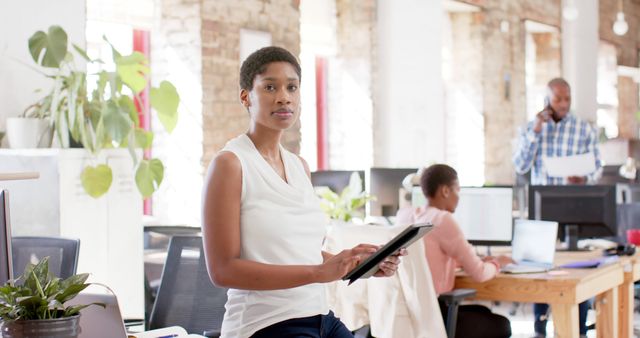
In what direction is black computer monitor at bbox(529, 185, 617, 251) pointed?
away from the camera

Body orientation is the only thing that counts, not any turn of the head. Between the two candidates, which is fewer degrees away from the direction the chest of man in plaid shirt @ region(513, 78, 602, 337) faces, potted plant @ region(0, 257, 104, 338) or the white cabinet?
the potted plant

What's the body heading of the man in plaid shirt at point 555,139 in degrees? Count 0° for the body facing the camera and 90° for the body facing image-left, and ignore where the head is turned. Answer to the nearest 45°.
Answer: approximately 0°

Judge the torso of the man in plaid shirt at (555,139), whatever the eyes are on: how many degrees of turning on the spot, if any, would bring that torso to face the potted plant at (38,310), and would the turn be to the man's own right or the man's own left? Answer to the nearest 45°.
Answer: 0° — they already face it

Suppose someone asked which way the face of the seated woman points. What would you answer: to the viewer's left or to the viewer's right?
to the viewer's right

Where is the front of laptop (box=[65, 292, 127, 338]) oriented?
away from the camera

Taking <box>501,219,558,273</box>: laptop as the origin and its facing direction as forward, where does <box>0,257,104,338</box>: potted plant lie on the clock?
The potted plant is roughly at 11 o'clock from the laptop.

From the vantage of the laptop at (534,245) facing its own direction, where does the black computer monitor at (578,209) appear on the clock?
The black computer monitor is roughly at 5 o'clock from the laptop.

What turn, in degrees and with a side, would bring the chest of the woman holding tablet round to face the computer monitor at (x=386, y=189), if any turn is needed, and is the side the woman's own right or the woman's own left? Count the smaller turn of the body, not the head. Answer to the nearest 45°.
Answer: approximately 135° to the woman's own left

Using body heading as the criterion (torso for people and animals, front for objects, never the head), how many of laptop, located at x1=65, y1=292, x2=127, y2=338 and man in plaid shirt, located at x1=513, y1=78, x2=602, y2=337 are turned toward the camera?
1

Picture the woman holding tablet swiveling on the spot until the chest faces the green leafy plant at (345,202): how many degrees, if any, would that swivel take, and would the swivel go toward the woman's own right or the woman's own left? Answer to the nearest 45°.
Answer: approximately 135° to the woman's own left
